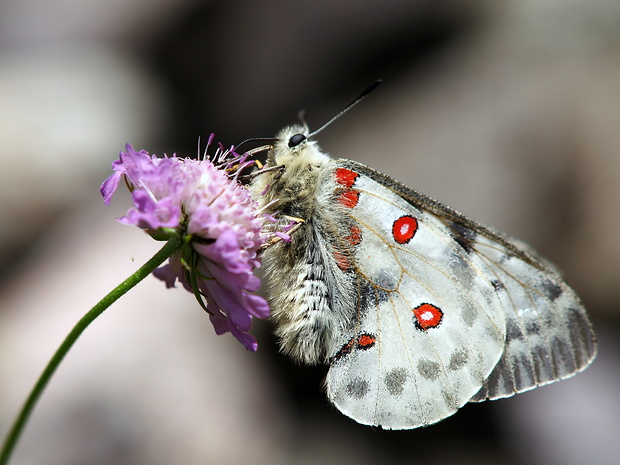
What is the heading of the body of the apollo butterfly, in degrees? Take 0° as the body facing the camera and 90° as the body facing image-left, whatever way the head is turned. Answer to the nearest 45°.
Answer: approximately 90°
